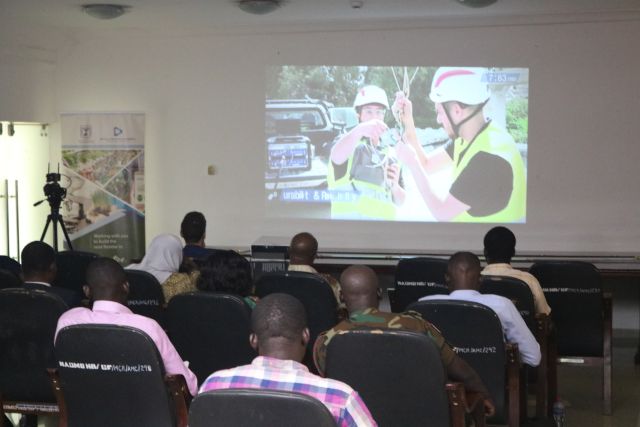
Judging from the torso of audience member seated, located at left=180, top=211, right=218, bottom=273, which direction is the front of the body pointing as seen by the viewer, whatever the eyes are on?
away from the camera

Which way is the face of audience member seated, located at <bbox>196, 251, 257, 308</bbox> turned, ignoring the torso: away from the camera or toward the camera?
away from the camera

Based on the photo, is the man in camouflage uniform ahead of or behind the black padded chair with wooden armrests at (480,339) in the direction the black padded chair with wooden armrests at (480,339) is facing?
behind

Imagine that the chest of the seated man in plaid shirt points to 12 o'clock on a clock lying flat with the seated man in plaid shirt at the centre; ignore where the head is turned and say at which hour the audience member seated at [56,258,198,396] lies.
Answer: The audience member seated is roughly at 11 o'clock from the seated man in plaid shirt.

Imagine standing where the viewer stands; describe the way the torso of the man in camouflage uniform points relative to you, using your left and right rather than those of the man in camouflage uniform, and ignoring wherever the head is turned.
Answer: facing away from the viewer

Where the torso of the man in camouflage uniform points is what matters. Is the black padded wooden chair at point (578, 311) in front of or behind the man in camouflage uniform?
in front

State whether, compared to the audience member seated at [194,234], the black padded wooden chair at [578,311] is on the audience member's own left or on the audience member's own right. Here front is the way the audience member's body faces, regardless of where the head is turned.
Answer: on the audience member's own right

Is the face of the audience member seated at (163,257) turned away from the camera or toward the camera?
away from the camera

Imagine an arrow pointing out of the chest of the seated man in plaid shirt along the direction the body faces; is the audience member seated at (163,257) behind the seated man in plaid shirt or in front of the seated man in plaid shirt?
in front

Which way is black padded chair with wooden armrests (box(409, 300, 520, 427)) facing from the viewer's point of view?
away from the camera

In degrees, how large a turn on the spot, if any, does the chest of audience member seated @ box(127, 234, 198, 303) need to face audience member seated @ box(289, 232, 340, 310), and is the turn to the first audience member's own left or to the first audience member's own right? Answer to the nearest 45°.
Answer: approximately 45° to the first audience member's own right

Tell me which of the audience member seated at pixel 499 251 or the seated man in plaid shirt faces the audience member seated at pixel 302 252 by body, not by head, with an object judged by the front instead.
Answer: the seated man in plaid shirt

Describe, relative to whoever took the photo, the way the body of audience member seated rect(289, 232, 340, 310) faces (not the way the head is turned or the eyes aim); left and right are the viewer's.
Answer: facing away from the viewer

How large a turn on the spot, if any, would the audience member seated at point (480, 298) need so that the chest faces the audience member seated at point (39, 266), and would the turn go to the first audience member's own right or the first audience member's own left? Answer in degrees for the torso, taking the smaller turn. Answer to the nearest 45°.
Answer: approximately 90° to the first audience member's own left

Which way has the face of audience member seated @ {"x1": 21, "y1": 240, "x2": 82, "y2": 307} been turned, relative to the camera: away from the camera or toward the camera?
away from the camera

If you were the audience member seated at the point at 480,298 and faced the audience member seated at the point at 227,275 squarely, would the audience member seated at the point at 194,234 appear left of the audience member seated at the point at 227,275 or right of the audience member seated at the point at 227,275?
right

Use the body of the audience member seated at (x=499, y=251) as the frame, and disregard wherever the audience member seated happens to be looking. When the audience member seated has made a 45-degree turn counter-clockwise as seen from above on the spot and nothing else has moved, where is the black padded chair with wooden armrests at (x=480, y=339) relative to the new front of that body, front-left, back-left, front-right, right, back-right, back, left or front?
back-left

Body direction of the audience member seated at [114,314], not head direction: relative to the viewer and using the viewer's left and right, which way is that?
facing away from the viewer

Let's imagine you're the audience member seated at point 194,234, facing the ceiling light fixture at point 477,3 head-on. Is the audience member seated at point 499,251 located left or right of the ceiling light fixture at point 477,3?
right
